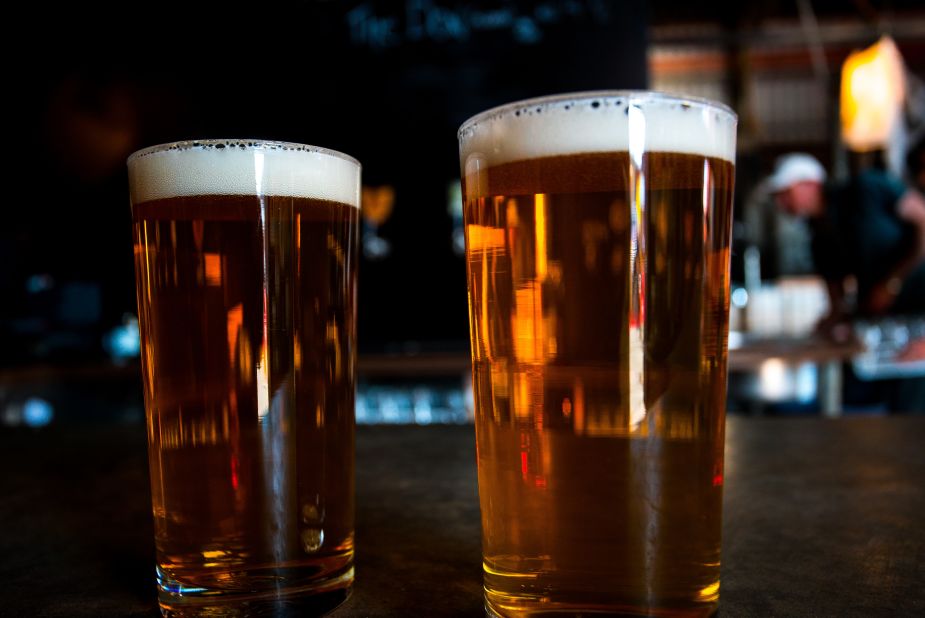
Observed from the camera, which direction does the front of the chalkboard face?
facing the viewer

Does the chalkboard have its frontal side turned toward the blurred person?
no

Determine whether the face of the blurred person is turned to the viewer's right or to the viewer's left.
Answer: to the viewer's left

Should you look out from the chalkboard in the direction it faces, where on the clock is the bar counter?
The bar counter is roughly at 12 o'clock from the chalkboard.

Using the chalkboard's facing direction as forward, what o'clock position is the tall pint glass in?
The tall pint glass is roughly at 12 o'clock from the chalkboard.

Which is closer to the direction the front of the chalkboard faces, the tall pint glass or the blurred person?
the tall pint glass

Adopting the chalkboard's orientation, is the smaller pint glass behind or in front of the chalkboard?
in front

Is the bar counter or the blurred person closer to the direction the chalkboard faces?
the bar counter
